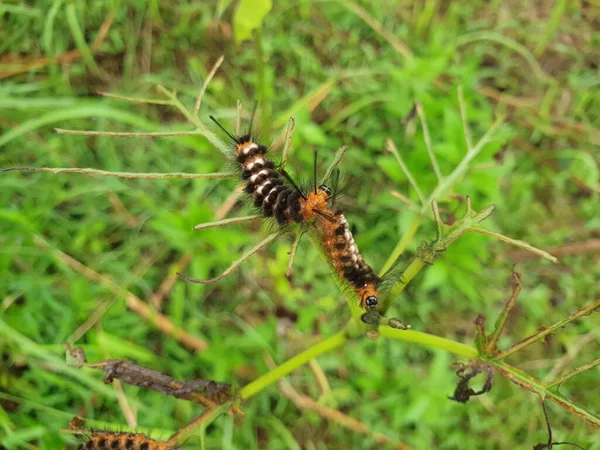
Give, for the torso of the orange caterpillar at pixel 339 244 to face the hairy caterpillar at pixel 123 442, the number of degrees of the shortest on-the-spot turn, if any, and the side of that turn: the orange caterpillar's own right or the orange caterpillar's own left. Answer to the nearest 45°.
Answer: approximately 135° to the orange caterpillar's own right

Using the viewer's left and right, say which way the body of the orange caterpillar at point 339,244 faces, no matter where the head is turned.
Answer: facing the viewer and to the right of the viewer
